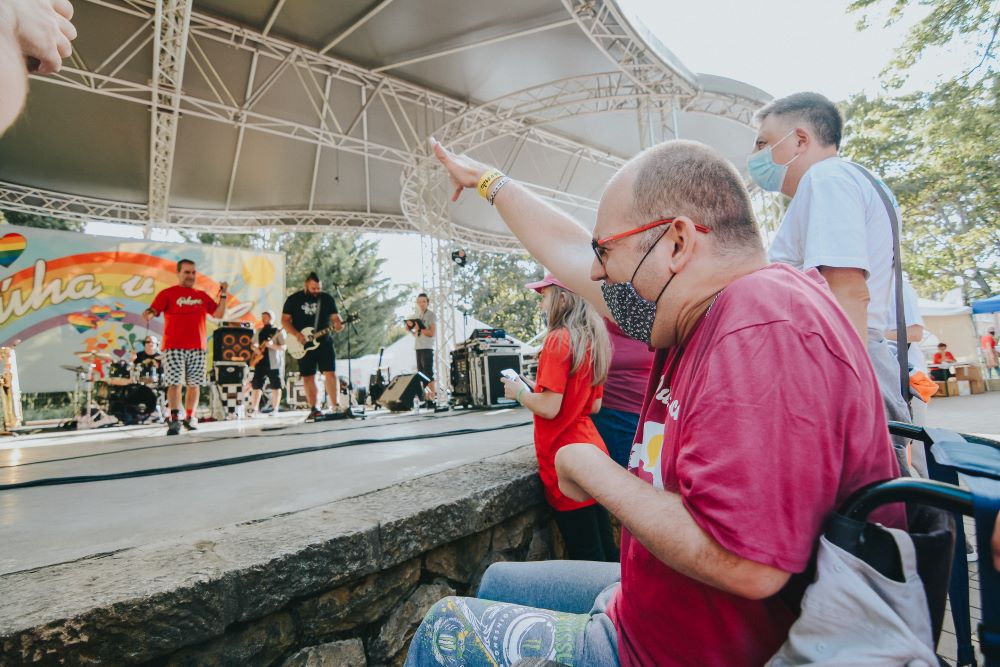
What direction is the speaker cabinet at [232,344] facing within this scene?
toward the camera

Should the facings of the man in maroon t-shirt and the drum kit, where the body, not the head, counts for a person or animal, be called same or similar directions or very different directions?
very different directions

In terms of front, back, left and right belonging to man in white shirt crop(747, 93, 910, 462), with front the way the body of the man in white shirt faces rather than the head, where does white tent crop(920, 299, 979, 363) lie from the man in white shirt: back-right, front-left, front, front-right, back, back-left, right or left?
right

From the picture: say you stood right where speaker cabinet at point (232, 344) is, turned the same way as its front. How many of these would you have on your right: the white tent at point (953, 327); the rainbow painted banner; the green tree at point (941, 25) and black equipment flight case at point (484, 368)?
1

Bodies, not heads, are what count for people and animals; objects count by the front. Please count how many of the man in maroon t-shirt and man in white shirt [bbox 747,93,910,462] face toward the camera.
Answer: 0

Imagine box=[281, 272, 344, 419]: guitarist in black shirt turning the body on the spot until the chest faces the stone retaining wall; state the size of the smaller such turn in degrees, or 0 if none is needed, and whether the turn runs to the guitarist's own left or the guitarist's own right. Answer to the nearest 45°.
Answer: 0° — they already face it

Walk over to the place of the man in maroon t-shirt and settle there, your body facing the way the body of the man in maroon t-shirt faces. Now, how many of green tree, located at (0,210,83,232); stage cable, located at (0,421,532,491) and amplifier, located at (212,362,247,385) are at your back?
0

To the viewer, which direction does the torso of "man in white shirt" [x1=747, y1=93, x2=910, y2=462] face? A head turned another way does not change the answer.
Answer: to the viewer's left

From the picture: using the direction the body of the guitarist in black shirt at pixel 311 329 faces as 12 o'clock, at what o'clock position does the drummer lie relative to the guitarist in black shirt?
The drummer is roughly at 5 o'clock from the guitarist in black shirt.

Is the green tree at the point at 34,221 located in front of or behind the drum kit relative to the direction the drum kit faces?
behind

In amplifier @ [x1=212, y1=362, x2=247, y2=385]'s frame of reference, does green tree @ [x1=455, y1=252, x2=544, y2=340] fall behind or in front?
behind

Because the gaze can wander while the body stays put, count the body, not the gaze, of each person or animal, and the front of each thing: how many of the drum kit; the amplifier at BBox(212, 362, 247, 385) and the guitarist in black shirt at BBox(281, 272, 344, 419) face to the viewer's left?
0

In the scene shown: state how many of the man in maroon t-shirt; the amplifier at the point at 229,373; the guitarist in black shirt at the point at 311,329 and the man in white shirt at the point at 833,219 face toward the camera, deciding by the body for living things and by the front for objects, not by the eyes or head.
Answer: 2

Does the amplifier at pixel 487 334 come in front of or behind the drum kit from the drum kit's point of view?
in front

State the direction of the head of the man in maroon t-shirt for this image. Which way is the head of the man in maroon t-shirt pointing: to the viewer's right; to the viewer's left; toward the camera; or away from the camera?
to the viewer's left

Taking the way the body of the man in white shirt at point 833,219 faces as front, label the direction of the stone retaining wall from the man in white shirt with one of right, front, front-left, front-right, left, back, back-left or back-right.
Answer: front-left

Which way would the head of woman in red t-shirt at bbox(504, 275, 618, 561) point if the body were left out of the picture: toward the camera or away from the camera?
away from the camera

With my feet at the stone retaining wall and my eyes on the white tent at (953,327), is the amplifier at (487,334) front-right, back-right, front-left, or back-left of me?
front-left
